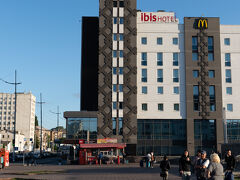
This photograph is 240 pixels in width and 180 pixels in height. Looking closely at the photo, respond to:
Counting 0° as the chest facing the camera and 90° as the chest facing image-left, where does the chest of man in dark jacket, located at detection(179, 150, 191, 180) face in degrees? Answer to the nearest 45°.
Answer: approximately 315°

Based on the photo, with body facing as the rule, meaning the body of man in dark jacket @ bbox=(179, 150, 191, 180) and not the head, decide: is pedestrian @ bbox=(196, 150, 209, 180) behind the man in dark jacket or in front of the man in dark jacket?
in front
